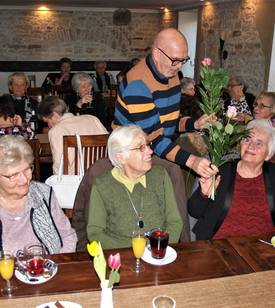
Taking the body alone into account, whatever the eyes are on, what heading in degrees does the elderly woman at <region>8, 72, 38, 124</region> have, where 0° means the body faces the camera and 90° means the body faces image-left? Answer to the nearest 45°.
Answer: approximately 0°

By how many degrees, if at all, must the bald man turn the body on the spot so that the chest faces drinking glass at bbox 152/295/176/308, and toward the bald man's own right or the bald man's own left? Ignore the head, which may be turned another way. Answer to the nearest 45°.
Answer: approximately 45° to the bald man's own right

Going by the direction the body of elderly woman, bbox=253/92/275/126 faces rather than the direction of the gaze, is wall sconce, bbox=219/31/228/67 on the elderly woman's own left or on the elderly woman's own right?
on the elderly woman's own right

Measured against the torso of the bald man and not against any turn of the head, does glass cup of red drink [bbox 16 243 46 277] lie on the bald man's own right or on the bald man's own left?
on the bald man's own right

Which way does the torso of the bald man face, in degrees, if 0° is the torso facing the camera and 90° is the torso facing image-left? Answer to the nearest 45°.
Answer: approximately 315°

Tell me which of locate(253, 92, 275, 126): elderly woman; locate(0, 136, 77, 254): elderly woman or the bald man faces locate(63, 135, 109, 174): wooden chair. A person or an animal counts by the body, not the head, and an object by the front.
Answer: locate(253, 92, 275, 126): elderly woman

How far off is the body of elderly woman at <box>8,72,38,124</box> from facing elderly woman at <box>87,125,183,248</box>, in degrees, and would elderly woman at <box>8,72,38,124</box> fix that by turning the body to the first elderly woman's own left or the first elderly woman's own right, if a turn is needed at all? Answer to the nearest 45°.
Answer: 0° — they already face them

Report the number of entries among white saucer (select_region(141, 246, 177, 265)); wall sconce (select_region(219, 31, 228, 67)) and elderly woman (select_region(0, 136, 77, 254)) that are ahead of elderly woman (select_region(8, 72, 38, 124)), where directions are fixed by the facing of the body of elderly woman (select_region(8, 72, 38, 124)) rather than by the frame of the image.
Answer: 2

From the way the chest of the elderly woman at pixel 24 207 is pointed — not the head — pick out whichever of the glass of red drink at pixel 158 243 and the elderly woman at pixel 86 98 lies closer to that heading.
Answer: the glass of red drink

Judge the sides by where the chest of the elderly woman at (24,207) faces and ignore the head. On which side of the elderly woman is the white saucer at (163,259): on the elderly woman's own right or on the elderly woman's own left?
on the elderly woman's own left

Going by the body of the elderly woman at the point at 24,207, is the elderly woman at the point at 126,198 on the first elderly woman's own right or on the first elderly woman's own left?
on the first elderly woman's own left

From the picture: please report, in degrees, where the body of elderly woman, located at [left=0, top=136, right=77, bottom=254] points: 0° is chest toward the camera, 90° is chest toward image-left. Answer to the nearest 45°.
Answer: approximately 0°

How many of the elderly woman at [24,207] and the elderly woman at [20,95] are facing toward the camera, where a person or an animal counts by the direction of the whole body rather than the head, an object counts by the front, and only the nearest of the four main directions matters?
2
